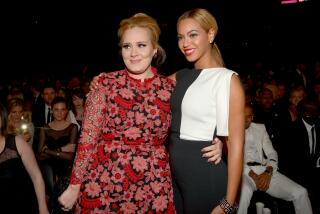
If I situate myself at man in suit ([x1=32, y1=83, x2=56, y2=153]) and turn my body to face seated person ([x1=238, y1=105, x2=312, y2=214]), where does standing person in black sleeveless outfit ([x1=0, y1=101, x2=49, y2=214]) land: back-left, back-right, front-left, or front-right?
front-right

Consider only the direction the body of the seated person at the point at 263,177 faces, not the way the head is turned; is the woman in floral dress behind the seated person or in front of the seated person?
in front

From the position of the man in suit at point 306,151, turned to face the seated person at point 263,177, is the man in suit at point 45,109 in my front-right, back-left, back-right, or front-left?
front-right

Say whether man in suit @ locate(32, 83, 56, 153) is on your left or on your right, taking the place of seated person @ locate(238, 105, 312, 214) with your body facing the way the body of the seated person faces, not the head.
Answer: on your right

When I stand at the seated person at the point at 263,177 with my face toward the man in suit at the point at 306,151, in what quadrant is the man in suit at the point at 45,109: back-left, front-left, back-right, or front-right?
back-left

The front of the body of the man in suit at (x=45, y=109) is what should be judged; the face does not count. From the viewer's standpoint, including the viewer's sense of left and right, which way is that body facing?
facing the viewer and to the right of the viewer

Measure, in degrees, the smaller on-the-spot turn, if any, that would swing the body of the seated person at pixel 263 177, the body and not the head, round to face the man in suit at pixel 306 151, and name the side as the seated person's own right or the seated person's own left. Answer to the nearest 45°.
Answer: approximately 135° to the seated person's own left

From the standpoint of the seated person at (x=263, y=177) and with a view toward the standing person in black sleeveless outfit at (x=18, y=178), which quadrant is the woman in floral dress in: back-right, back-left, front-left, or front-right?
front-left
